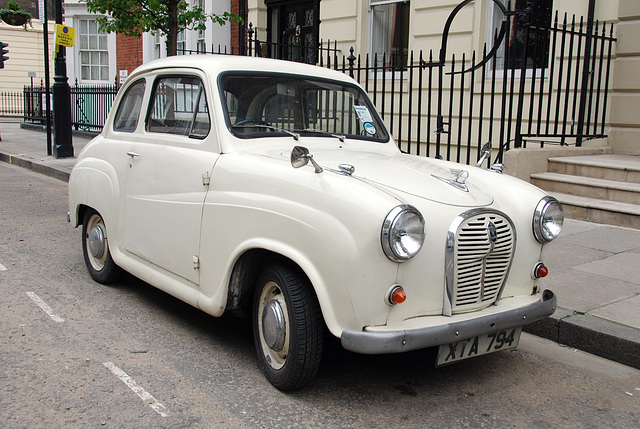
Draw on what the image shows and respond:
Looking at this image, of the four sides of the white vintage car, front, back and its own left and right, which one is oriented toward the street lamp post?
back

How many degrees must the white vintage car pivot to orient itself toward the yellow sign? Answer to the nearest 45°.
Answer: approximately 180°

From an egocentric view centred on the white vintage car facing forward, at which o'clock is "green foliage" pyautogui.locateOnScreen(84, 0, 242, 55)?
The green foliage is roughly at 7 o'clock from the white vintage car.

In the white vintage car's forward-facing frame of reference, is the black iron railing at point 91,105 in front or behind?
behind

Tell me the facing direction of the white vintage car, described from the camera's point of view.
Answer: facing the viewer and to the right of the viewer

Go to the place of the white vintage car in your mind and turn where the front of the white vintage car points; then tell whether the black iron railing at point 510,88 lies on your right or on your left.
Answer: on your left
